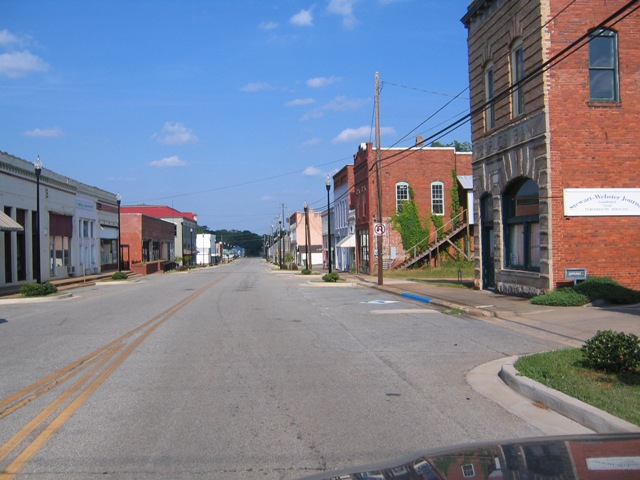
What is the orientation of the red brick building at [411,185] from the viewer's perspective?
to the viewer's left

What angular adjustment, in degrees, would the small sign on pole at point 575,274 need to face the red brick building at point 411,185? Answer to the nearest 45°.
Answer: approximately 135° to its right

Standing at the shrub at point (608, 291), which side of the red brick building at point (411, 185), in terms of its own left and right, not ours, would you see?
left

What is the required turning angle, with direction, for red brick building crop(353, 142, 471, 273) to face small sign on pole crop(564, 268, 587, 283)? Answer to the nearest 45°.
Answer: approximately 90° to its left

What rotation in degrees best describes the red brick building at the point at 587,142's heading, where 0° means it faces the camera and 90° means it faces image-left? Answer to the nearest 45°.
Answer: approximately 45°

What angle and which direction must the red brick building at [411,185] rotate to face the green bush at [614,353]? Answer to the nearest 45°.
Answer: approximately 90° to its left
